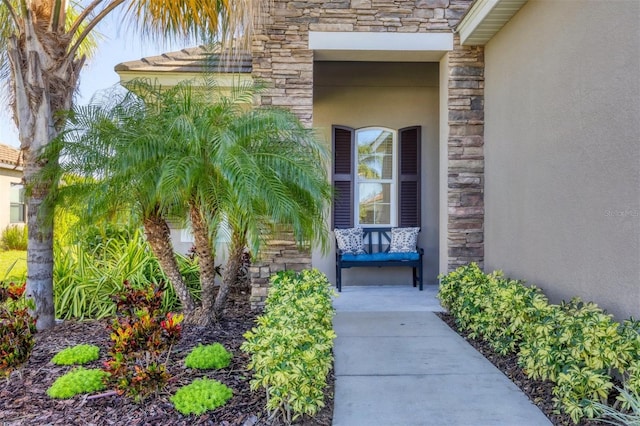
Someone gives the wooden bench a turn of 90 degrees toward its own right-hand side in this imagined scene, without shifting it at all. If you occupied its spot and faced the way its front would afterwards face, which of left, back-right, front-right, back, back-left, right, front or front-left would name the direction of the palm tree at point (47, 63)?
front-left

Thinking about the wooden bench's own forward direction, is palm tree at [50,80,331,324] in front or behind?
in front

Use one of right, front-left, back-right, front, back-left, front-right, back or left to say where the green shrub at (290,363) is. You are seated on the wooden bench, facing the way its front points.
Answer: front

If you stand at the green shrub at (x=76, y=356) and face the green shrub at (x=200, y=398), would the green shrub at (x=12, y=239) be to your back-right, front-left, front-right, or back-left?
back-left

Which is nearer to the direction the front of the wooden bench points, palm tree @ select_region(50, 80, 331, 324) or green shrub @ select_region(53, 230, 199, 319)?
the palm tree

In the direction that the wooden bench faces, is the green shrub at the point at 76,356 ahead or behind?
ahead

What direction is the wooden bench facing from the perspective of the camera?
toward the camera

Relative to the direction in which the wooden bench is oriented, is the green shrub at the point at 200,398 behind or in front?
in front

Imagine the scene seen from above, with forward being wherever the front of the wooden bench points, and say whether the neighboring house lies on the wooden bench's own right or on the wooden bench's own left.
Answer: on the wooden bench's own right
